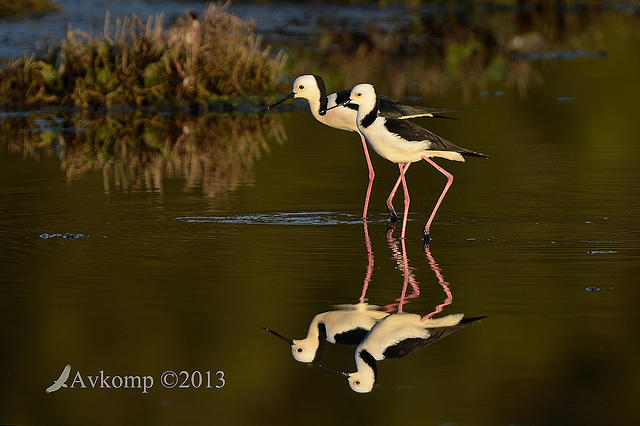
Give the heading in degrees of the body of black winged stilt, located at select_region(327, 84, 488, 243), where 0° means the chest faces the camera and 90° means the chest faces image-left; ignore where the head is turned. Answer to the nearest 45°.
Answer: approximately 90°

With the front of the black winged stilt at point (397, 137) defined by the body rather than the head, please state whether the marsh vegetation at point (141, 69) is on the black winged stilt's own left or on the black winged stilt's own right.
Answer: on the black winged stilt's own right
